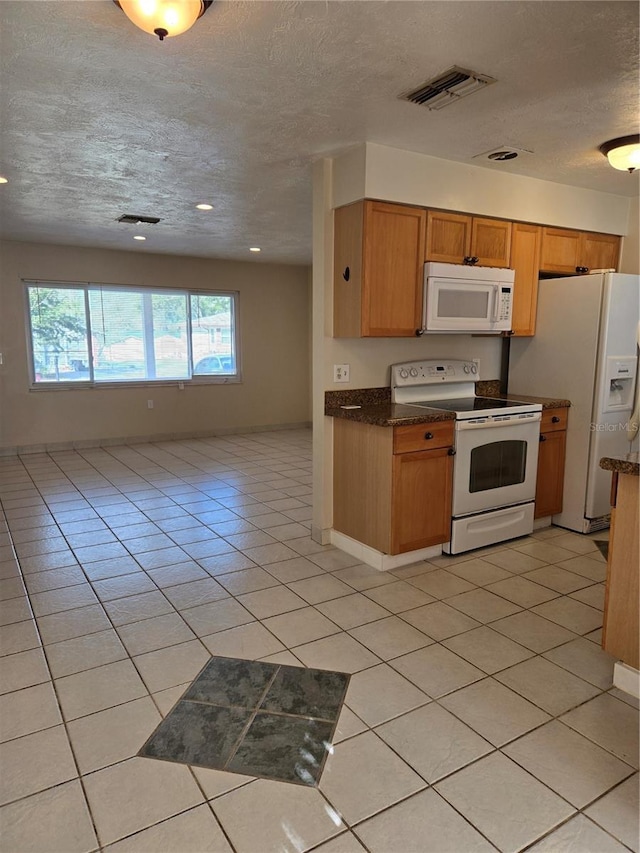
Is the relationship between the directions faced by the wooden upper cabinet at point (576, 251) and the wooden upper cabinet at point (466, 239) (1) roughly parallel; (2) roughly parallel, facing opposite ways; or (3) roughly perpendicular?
roughly parallel

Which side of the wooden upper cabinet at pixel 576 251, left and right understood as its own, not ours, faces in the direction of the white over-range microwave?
right

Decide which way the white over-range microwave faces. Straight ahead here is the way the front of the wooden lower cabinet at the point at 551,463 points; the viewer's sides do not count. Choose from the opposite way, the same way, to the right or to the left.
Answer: the same way

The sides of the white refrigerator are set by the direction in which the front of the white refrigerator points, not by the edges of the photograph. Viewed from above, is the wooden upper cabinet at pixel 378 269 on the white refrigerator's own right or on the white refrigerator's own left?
on the white refrigerator's own right

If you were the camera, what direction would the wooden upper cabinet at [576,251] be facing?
facing the viewer and to the right of the viewer

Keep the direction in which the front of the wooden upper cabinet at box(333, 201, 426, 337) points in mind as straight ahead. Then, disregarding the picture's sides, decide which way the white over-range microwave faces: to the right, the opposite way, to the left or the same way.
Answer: the same way

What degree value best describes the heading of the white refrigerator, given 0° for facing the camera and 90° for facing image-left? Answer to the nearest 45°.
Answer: approximately 315°

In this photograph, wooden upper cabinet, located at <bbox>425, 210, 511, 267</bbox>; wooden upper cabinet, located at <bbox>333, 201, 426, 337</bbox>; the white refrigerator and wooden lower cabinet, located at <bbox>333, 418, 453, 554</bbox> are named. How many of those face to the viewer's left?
0

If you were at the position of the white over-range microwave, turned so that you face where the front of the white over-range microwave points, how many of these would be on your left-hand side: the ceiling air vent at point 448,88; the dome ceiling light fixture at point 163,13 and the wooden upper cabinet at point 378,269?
0

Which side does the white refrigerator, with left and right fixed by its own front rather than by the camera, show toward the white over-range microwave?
right

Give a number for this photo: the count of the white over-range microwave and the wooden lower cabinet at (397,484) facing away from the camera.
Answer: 0

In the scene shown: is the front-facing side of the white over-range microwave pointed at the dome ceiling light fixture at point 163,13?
no

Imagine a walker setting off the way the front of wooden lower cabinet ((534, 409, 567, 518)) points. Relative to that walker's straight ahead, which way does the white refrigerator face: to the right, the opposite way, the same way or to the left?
the same way

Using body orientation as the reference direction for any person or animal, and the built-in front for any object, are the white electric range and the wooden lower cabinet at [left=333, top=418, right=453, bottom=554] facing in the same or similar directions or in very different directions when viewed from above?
same or similar directions

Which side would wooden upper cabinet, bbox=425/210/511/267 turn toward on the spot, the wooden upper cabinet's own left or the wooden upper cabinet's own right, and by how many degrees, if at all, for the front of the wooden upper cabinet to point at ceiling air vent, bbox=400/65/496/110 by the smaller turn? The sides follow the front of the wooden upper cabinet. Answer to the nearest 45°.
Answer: approximately 45° to the wooden upper cabinet's own right

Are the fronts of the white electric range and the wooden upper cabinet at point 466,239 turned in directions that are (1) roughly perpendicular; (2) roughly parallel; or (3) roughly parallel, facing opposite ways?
roughly parallel

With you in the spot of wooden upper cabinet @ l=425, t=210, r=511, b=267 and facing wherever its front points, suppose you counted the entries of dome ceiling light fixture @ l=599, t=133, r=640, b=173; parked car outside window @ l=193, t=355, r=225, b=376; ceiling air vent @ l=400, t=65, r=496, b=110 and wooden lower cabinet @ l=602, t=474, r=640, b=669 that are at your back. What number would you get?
1

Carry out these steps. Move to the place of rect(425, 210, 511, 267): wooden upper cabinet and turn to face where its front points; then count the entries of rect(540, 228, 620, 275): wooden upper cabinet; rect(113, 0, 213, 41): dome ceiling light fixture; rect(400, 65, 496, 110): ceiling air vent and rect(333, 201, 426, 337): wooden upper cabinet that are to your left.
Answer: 1
